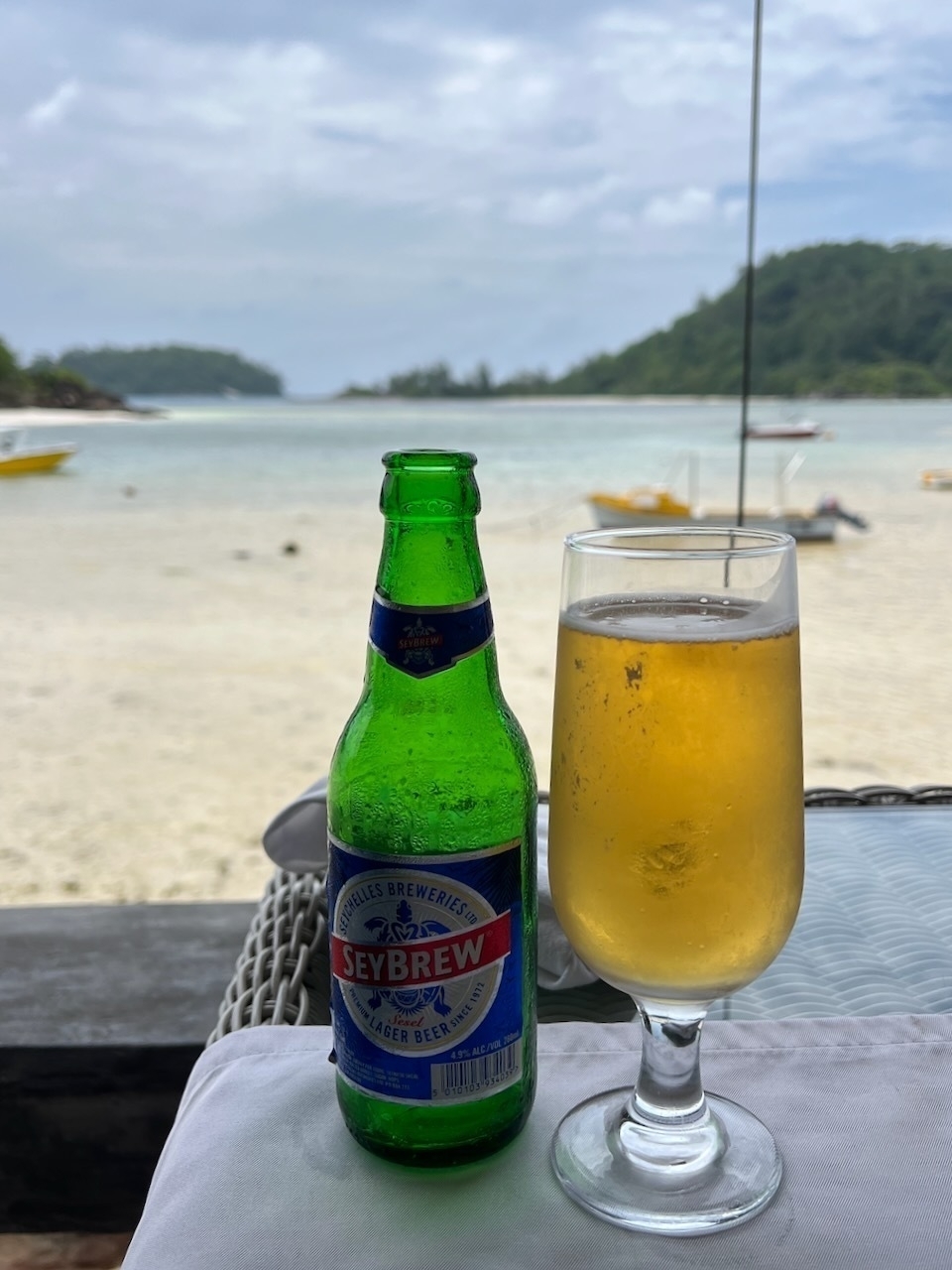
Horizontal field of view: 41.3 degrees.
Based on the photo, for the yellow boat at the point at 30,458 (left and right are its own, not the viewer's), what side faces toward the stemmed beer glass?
right

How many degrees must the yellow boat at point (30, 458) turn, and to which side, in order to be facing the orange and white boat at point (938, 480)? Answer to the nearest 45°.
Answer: approximately 45° to its right

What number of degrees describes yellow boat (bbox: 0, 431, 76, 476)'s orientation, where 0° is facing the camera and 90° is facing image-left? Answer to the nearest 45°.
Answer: approximately 270°

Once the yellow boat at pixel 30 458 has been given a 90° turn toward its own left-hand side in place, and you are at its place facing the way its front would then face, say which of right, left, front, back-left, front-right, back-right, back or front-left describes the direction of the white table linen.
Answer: back

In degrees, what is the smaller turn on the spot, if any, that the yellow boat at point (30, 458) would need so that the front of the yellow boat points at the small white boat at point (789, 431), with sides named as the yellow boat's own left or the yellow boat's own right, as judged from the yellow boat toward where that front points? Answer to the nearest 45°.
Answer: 0° — it already faces it

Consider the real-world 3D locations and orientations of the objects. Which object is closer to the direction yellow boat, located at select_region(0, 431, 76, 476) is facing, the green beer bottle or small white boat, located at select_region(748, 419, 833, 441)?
the small white boat

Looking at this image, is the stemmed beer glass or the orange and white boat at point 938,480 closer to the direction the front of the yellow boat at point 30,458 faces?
the orange and white boat
